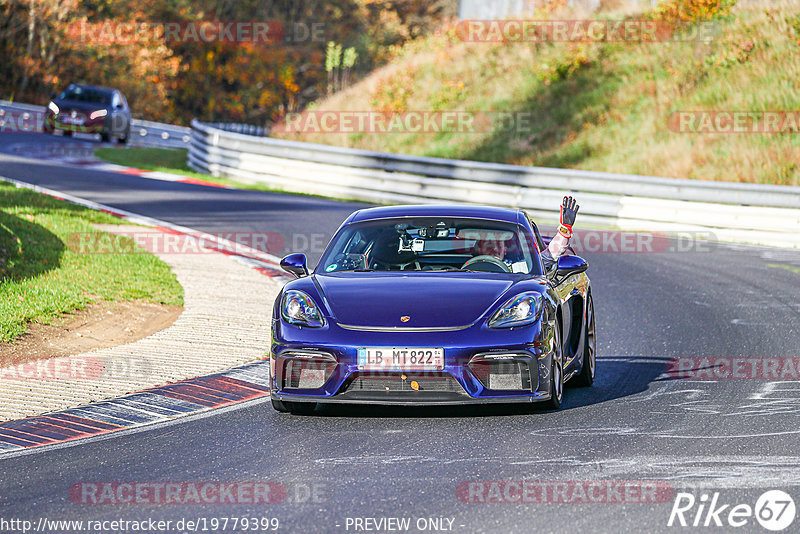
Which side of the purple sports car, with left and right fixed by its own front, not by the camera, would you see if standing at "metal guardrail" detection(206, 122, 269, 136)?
back

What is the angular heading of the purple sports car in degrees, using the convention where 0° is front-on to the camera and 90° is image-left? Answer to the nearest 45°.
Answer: approximately 0°

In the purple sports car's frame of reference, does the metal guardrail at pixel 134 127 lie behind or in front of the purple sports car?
behind

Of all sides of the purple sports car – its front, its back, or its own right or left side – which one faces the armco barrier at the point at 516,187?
back
